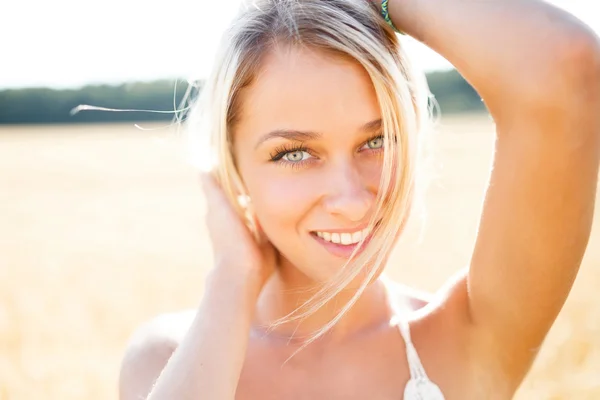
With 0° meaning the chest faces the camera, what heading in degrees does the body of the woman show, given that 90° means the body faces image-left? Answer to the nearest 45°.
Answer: approximately 0°
